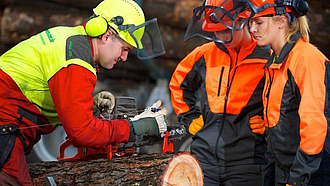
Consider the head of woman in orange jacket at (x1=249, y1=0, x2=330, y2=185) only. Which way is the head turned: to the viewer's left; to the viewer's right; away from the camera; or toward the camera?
to the viewer's left

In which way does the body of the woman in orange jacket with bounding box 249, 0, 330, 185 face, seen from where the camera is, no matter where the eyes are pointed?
to the viewer's left

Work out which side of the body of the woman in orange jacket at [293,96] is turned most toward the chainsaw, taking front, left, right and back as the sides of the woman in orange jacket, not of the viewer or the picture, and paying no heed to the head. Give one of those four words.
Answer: front
